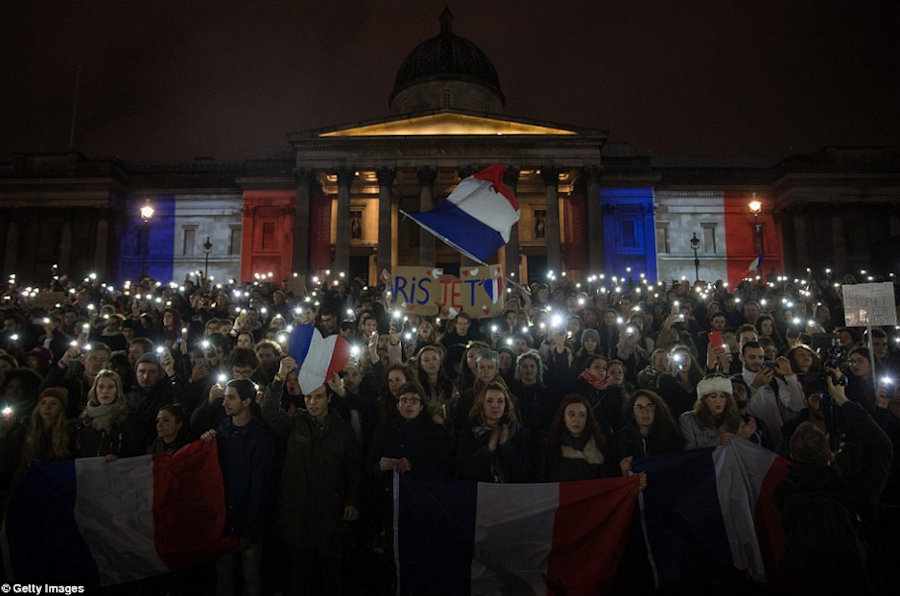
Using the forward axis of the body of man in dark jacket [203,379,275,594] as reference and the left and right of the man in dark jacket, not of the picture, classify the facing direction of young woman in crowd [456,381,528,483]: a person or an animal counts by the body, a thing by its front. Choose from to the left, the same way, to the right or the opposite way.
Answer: the same way

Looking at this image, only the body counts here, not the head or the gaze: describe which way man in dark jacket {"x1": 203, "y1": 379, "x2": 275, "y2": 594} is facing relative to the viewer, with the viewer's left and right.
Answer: facing the viewer and to the left of the viewer

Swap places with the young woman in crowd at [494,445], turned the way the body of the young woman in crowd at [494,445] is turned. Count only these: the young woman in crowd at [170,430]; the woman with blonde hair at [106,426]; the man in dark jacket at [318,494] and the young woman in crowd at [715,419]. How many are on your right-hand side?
3

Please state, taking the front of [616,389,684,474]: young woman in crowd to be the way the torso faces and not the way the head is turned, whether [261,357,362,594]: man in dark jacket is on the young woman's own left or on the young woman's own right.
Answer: on the young woman's own right

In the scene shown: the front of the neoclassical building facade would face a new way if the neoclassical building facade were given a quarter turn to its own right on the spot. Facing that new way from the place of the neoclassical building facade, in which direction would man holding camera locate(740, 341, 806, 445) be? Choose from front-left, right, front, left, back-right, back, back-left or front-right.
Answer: left

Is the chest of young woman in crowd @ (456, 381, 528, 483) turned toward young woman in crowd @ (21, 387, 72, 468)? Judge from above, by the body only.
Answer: no

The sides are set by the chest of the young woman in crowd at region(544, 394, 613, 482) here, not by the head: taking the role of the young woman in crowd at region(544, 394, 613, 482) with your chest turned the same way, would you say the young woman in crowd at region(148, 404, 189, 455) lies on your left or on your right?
on your right

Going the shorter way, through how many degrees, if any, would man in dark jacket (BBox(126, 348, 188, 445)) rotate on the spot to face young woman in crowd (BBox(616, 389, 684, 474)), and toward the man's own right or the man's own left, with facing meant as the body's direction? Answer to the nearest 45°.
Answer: approximately 45° to the man's own left

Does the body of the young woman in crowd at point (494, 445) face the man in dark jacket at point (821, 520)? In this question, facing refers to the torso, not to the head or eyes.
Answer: no

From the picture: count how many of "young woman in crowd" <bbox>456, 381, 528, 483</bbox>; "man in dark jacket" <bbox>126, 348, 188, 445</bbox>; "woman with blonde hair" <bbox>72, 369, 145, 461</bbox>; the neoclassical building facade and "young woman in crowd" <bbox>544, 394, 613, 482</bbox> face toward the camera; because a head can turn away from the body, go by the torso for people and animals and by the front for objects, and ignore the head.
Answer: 5

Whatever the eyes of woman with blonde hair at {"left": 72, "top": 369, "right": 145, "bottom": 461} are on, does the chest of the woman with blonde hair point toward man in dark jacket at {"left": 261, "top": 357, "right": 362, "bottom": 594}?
no

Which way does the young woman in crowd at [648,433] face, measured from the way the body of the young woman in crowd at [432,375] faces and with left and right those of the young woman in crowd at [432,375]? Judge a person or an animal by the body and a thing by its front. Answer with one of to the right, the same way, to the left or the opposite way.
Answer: the same way

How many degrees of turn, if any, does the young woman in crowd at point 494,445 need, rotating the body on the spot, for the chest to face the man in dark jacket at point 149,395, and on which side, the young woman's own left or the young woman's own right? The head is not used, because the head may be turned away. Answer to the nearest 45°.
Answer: approximately 90° to the young woman's own right

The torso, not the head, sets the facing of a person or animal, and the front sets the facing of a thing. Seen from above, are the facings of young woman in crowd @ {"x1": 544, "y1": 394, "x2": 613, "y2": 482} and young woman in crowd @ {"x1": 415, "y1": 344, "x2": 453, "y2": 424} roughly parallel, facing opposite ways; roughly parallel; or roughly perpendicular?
roughly parallel

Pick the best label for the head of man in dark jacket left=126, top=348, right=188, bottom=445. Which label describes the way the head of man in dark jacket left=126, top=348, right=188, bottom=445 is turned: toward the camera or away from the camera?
toward the camera

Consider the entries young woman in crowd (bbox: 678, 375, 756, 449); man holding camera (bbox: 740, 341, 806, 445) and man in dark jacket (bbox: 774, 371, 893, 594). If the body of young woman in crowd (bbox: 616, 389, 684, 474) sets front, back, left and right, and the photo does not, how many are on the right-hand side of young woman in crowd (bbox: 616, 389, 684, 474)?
0

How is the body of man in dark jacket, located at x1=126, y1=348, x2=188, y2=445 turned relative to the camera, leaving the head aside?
toward the camera

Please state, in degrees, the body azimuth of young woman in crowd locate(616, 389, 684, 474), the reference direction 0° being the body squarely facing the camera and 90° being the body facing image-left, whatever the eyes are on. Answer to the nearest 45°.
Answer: approximately 0°

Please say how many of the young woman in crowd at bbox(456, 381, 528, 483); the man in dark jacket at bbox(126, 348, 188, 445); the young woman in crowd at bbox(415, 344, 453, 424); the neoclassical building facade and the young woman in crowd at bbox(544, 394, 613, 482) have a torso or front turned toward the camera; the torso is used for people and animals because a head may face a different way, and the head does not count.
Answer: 5

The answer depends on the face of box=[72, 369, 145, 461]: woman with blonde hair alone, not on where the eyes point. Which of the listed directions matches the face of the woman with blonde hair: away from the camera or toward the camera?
toward the camera

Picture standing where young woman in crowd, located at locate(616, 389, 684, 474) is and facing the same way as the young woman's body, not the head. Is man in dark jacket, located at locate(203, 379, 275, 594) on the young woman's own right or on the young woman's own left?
on the young woman's own right

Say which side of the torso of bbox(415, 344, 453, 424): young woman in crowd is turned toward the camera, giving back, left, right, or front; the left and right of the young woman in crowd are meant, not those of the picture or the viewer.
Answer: front

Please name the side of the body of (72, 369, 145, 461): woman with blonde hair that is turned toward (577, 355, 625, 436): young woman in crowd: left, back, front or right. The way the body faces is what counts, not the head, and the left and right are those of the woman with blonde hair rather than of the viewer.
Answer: left

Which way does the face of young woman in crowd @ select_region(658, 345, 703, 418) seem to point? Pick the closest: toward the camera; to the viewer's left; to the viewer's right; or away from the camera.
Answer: toward the camera
